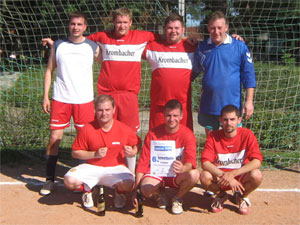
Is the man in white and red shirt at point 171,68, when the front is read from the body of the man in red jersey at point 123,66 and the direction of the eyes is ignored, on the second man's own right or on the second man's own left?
on the second man's own left

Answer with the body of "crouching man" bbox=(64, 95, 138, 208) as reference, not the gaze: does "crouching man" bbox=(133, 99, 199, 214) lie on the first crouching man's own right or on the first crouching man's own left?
on the first crouching man's own left

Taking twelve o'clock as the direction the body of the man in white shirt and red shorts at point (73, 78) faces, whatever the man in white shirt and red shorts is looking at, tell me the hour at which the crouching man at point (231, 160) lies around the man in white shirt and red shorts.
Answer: The crouching man is roughly at 10 o'clock from the man in white shirt and red shorts.

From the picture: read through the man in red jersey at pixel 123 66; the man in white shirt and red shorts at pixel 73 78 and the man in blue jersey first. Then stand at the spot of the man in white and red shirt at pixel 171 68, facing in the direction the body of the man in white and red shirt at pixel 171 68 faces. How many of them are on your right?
2

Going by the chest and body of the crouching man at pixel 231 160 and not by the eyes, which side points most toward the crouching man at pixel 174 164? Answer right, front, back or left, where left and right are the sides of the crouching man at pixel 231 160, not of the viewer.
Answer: right

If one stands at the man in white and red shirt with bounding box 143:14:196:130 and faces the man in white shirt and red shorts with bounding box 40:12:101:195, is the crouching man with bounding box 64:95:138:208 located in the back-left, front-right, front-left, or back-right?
front-left

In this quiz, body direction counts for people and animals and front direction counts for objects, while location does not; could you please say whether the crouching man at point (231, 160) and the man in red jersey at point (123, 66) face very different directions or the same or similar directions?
same or similar directions

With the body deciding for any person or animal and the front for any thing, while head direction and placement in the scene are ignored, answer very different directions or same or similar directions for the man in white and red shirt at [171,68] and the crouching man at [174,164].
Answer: same or similar directions

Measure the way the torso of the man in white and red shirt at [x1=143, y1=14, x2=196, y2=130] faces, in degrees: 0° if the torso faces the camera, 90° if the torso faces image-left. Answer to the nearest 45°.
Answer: approximately 0°

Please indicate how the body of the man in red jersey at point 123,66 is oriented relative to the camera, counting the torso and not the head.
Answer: toward the camera

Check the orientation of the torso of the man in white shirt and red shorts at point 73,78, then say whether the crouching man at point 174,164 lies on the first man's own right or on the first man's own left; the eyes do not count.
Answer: on the first man's own left
